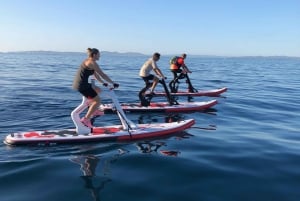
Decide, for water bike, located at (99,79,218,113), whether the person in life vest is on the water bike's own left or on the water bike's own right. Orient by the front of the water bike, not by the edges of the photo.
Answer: on the water bike's own left

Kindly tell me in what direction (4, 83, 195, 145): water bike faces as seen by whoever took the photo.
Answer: facing to the right of the viewer

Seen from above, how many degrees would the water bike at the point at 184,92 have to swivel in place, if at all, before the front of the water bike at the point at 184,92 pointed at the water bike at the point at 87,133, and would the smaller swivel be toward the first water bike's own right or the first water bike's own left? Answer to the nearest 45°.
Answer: approximately 90° to the first water bike's own right

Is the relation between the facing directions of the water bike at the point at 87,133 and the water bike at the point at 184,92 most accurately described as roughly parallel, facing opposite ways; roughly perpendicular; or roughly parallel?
roughly parallel

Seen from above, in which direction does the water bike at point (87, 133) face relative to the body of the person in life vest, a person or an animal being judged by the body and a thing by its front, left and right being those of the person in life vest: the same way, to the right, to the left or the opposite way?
the same way

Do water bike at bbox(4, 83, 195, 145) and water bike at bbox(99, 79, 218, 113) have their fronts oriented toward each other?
no

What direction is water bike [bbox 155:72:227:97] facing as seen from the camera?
to the viewer's right

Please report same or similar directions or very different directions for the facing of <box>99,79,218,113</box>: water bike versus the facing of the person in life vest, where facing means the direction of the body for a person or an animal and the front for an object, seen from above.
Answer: same or similar directions

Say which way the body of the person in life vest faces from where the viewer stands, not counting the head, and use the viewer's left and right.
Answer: facing to the right of the viewer

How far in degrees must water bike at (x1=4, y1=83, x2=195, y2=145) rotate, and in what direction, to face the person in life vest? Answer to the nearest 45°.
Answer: approximately 45° to its left

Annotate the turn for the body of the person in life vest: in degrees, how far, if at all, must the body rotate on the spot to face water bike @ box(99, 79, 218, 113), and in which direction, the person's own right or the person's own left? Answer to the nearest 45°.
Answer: approximately 90° to the person's own right

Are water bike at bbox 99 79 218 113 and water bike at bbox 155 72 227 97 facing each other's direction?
no

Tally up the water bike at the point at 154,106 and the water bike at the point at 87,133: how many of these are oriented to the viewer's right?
2

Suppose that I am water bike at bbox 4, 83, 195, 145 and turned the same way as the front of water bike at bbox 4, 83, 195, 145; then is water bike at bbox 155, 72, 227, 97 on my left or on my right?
on my left

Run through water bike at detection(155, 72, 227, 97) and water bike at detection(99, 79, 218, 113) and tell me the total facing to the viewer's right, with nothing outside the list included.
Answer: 2

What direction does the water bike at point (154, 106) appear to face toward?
to the viewer's right
